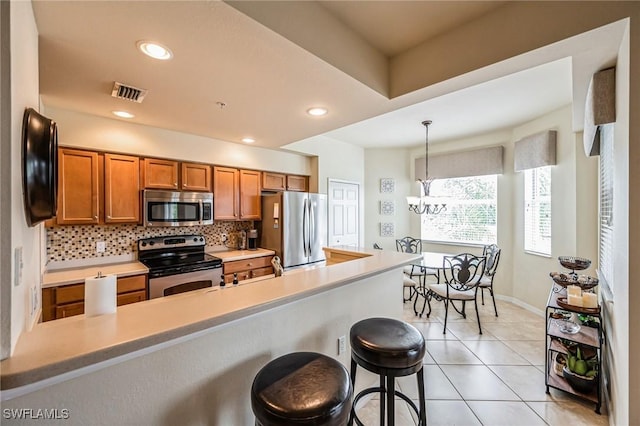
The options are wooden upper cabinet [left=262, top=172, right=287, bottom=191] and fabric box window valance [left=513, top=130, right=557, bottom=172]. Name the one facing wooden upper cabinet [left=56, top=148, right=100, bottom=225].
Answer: the fabric box window valance

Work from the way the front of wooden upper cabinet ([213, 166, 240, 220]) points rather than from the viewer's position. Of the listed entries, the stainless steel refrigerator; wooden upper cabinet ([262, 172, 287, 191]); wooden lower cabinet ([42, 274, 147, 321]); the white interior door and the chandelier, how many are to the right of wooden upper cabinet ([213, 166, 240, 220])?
1

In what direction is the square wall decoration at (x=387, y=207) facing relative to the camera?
toward the camera

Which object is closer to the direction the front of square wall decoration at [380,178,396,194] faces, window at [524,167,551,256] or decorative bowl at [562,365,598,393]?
the decorative bowl

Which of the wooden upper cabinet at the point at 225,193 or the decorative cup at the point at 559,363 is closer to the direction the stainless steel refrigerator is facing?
the decorative cup

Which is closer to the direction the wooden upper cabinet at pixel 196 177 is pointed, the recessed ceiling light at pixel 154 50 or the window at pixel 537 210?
the recessed ceiling light

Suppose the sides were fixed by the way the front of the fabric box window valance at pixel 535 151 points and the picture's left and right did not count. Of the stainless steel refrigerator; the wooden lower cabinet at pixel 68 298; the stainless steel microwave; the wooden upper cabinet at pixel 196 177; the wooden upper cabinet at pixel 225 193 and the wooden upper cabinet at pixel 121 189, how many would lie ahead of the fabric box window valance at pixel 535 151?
6

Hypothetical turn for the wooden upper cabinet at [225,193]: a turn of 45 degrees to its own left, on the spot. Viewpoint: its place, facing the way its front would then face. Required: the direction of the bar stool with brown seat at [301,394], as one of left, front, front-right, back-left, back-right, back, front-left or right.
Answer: right

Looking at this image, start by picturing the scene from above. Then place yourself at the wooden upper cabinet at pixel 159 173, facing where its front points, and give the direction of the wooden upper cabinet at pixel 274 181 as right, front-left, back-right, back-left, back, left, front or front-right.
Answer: left

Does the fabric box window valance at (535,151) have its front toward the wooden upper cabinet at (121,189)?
yes

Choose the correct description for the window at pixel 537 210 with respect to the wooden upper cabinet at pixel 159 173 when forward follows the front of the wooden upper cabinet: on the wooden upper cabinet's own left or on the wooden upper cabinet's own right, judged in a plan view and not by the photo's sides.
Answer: on the wooden upper cabinet's own left

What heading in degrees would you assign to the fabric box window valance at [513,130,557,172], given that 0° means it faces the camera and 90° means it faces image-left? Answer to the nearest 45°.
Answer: approximately 45°

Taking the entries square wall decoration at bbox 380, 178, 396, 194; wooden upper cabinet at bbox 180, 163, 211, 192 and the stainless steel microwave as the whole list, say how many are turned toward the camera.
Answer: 3

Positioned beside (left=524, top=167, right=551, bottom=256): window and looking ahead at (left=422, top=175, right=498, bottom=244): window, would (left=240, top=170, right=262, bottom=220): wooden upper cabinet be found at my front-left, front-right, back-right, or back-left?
front-left

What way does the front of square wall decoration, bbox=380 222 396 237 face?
toward the camera

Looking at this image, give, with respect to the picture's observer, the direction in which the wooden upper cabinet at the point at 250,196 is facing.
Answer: facing the viewer and to the right of the viewer

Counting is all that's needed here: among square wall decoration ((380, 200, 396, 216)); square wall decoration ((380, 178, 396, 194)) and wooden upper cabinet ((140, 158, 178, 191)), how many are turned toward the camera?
3
